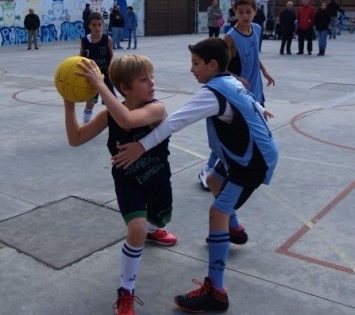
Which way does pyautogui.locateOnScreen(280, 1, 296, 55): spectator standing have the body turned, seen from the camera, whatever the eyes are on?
toward the camera

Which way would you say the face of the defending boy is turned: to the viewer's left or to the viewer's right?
to the viewer's left

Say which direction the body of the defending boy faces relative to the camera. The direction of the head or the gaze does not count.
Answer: to the viewer's left

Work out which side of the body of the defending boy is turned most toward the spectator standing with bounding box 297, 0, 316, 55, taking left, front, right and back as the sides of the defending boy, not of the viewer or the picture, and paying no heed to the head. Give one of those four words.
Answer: right

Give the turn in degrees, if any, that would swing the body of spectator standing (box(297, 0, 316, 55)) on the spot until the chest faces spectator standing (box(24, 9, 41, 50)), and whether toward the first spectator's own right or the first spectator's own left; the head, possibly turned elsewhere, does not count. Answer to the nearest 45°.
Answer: approximately 90° to the first spectator's own right

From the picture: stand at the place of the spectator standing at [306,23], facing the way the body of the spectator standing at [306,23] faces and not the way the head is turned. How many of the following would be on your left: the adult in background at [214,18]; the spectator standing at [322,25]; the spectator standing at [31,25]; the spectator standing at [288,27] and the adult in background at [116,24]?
1

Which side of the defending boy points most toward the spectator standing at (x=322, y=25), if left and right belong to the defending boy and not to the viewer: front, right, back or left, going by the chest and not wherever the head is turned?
right

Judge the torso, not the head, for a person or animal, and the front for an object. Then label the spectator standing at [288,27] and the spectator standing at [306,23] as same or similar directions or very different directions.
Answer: same or similar directions

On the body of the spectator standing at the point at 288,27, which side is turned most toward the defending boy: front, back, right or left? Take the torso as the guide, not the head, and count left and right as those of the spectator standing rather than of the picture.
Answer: front

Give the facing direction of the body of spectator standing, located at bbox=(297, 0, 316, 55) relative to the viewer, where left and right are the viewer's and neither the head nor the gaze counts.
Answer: facing the viewer

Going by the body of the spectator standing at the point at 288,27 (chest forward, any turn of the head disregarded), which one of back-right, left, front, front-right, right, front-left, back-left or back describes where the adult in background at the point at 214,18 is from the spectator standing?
back-right

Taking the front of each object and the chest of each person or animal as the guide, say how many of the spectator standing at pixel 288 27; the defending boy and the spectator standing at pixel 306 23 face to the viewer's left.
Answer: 1
